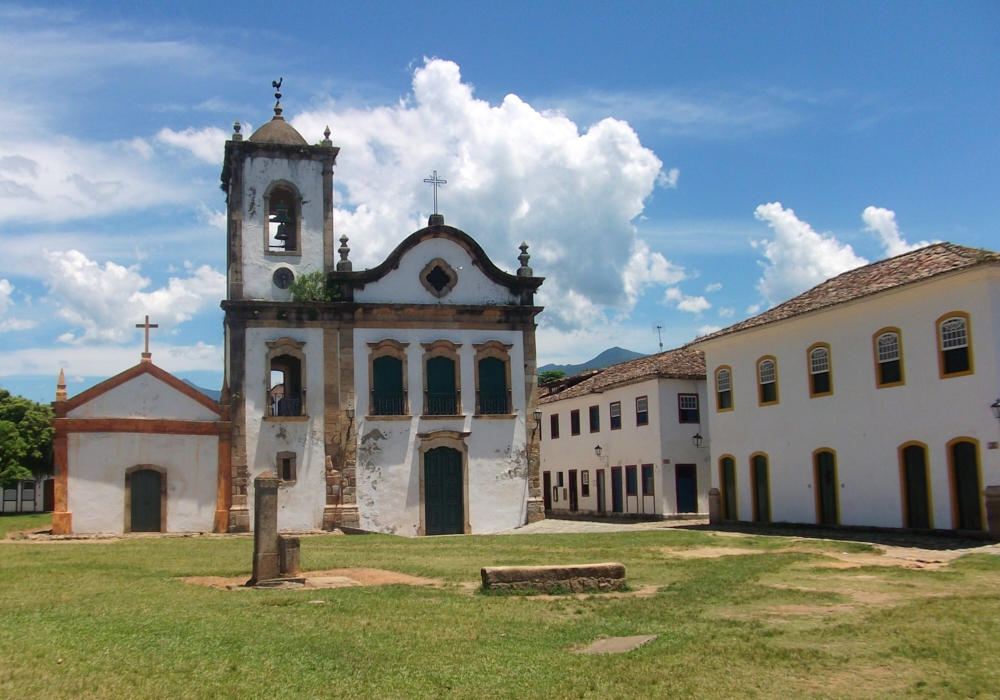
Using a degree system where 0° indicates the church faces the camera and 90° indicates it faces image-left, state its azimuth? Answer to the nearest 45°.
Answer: approximately 0°

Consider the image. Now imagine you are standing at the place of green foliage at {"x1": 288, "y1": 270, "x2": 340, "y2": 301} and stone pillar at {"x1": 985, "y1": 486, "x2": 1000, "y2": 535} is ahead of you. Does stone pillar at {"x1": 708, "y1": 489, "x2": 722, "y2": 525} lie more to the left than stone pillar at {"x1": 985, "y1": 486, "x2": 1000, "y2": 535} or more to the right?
left

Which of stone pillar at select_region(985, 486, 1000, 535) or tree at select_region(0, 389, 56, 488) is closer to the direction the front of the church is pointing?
the stone pillar

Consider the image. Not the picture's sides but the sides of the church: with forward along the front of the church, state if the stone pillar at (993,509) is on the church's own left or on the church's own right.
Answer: on the church's own left

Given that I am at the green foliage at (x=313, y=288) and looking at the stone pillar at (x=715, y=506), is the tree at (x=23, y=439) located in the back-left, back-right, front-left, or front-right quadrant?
back-left

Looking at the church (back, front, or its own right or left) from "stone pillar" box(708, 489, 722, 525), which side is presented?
left

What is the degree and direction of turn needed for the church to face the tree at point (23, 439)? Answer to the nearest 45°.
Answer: approximately 135° to its right
